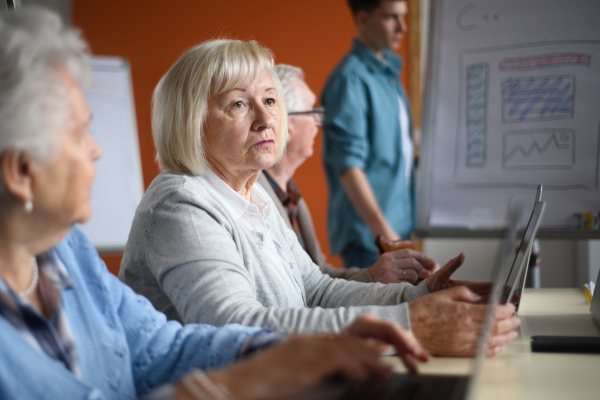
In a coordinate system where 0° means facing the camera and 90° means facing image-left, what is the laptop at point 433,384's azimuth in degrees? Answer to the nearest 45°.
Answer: approximately 90°

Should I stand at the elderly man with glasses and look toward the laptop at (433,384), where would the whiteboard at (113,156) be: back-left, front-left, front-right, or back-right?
back-right

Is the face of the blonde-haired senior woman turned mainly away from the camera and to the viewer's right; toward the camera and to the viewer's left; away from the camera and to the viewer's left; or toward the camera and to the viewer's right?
toward the camera and to the viewer's right

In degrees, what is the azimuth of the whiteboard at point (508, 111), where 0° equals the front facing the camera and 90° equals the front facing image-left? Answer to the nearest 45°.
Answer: approximately 0°

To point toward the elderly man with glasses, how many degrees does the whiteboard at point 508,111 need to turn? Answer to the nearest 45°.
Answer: approximately 90° to its right

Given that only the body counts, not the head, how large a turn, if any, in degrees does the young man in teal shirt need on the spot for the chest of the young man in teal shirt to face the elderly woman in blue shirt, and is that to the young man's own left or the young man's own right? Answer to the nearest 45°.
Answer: approximately 45° to the young man's own right

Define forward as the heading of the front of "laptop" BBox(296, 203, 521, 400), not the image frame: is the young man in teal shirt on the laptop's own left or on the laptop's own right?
on the laptop's own right

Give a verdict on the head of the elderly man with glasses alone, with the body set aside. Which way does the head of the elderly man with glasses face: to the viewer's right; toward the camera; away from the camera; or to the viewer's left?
to the viewer's right

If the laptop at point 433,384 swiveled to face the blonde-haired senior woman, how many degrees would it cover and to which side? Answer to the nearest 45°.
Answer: approximately 45° to its right

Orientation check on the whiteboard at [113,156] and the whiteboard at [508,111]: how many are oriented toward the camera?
2

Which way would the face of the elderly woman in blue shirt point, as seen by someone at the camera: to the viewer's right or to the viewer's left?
to the viewer's right

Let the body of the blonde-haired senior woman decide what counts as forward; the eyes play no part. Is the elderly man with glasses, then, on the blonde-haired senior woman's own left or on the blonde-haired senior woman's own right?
on the blonde-haired senior woman's own left

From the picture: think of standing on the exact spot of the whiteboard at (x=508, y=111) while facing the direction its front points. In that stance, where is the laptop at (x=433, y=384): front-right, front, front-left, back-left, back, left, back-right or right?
front

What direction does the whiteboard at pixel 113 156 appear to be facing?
toward the camera
